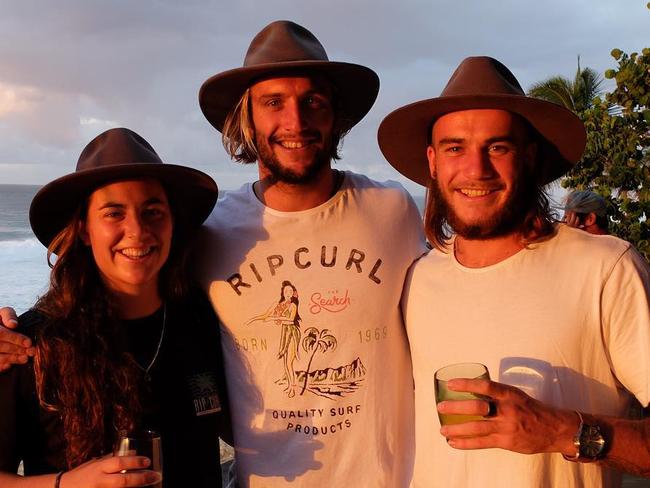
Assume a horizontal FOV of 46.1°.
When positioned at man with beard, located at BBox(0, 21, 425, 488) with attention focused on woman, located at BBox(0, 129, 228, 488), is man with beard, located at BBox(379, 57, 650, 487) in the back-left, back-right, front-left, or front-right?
back-left

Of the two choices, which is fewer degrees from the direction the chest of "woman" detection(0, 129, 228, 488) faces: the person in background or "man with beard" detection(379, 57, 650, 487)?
the man with beard

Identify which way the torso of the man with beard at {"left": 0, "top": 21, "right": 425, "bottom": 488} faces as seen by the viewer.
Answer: toward the camera

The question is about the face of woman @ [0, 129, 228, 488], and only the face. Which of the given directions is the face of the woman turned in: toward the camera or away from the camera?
toward the camera

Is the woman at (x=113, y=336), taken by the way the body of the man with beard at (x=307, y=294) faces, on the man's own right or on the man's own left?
on the man's own right

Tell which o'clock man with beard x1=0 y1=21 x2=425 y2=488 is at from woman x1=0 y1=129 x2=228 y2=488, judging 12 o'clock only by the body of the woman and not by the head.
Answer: The man with beard is roughly at 10 o'clock from the woman.

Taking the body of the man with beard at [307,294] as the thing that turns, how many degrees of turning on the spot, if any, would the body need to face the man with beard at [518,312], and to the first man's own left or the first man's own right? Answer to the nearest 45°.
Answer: approximately 45° to the first man's own left

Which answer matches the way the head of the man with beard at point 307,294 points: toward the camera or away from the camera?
toward the camera

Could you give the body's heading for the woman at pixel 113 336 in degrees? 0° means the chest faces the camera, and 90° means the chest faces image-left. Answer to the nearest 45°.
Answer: approximately 315°

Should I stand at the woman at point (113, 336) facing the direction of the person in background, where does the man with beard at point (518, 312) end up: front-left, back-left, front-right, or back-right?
front-right

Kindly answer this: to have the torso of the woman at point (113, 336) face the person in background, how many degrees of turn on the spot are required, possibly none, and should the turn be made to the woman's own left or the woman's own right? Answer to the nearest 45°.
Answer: approximately 90° to the woman's own left

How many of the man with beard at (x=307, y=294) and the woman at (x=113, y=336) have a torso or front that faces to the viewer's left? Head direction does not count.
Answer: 0
